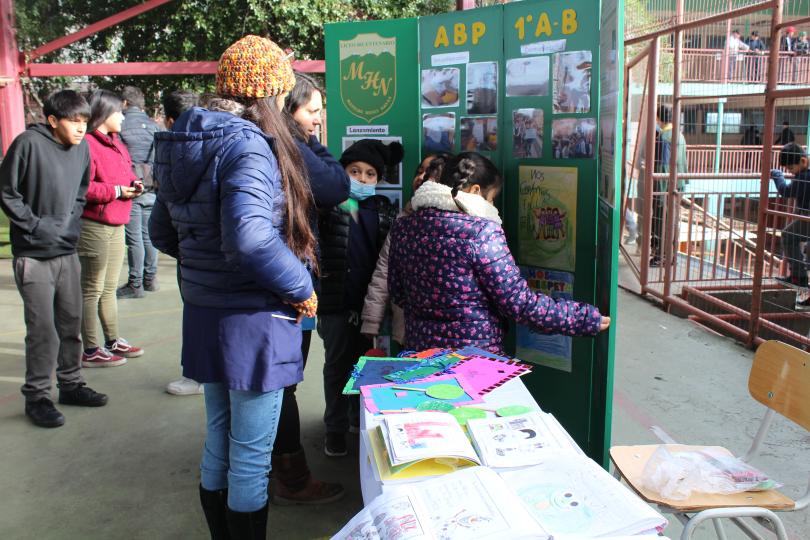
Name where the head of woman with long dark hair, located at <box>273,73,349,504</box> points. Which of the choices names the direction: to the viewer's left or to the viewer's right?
to the viewer's right

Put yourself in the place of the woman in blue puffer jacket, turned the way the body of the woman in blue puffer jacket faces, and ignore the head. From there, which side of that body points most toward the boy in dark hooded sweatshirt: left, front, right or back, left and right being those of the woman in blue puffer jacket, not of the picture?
left

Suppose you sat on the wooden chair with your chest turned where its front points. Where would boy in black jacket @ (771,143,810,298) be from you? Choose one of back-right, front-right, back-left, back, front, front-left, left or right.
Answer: back-right

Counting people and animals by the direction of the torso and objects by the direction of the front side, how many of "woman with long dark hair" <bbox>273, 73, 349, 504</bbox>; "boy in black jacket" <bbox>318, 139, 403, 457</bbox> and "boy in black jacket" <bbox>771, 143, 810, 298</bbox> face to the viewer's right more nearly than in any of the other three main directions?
1

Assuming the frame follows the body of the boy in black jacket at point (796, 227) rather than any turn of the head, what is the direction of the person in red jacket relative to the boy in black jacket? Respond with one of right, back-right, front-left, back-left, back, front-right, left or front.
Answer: front-left

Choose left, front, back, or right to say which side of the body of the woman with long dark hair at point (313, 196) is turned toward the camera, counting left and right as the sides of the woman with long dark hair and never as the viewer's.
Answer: right

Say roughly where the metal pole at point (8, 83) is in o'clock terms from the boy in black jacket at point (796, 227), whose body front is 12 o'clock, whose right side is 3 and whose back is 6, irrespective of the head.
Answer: The metal pole is roughly at 12 o'clock from the boy in black jacket.

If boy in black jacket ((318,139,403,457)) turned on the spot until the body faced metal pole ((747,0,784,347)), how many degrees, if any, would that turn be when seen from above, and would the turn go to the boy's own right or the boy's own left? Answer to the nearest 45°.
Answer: approximately 135° to the boy's own left

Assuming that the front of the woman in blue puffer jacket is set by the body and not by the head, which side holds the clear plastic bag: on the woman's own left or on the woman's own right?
on the woman's own right

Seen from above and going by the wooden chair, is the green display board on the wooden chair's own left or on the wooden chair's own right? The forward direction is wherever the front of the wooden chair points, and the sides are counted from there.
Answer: on the wooden chair's own right

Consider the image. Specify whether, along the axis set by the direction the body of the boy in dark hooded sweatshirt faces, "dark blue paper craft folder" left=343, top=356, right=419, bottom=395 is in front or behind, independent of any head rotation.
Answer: in front

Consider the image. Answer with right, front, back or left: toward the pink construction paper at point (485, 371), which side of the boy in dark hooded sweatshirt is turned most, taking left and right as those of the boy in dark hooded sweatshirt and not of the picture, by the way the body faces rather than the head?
front

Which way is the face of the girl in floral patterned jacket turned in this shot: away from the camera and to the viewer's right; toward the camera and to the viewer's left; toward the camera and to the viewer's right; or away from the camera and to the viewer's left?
away from the camera and to the viewer's right

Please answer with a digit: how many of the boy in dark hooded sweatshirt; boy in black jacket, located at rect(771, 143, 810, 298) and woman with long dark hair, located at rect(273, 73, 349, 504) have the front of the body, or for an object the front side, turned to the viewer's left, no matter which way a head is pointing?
1

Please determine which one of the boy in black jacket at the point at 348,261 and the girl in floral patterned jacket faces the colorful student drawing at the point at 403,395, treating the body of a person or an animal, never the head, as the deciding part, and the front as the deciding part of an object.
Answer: the boy in black jacket

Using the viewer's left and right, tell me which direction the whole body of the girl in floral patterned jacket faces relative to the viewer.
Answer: facing away from the viewer and to the right of the viewer
